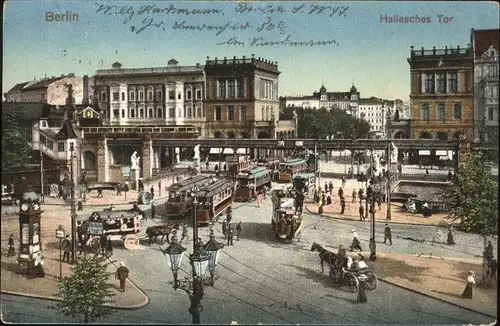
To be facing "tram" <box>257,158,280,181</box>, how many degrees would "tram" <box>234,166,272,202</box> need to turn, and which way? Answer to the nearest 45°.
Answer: approximately 135° to its right

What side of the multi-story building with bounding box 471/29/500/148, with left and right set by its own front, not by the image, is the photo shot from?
front

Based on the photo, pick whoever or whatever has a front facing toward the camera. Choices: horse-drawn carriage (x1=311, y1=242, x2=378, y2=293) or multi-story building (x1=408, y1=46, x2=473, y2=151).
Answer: the multi-story building

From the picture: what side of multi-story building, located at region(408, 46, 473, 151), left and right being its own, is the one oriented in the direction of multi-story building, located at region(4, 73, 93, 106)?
right

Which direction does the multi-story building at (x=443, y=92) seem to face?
toward the camera

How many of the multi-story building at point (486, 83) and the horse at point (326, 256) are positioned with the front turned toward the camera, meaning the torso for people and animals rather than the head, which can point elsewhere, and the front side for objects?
1

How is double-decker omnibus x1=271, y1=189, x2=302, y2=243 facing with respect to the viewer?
toward the camera

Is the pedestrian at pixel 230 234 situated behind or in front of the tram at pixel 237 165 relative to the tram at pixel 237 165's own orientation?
in front

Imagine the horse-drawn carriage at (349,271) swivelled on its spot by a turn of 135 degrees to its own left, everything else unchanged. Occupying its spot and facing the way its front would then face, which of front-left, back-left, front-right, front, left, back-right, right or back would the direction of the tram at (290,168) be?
back

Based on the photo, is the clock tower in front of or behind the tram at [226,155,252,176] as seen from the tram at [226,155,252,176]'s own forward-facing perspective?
in front

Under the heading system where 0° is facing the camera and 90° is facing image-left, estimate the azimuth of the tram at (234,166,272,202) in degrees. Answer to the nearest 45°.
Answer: approximately 45°

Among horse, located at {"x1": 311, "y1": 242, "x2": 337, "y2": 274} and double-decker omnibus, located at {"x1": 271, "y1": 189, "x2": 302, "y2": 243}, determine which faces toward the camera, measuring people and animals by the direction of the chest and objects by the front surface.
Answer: the double-decker omnibus

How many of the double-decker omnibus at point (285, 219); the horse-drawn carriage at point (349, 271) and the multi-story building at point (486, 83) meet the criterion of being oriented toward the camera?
2

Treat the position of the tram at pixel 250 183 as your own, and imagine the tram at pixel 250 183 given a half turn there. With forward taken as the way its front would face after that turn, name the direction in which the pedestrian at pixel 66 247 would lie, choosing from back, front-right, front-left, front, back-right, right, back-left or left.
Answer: back

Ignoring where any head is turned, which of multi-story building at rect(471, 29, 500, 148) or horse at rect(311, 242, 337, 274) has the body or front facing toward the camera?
the multi-story building
